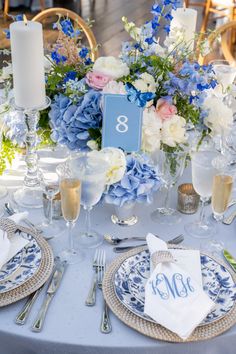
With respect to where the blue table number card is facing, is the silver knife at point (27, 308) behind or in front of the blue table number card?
in front

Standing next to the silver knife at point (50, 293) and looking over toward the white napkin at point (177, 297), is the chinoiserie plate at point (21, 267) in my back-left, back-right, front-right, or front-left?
back-left

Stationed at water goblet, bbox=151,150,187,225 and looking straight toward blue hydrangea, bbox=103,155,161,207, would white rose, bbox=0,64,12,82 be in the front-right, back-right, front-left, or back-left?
front-right

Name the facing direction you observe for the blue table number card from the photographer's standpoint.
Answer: facing the viewer

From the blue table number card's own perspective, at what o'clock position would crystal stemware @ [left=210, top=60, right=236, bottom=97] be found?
The crystal stemware is roughly at 7 o'clock from the blue table number card.

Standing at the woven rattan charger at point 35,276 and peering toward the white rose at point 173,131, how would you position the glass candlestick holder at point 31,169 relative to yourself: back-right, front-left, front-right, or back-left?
front-left

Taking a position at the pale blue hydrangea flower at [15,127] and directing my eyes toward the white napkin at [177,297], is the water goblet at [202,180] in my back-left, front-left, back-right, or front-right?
front-left
